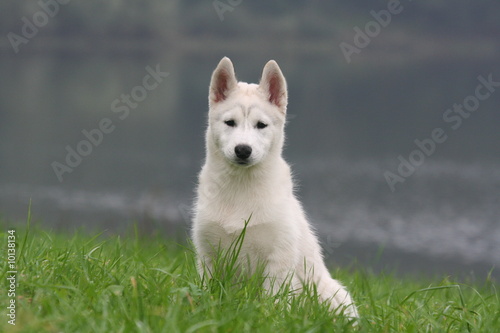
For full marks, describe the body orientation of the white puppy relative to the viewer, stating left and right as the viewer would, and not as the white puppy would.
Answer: facing the viewer
